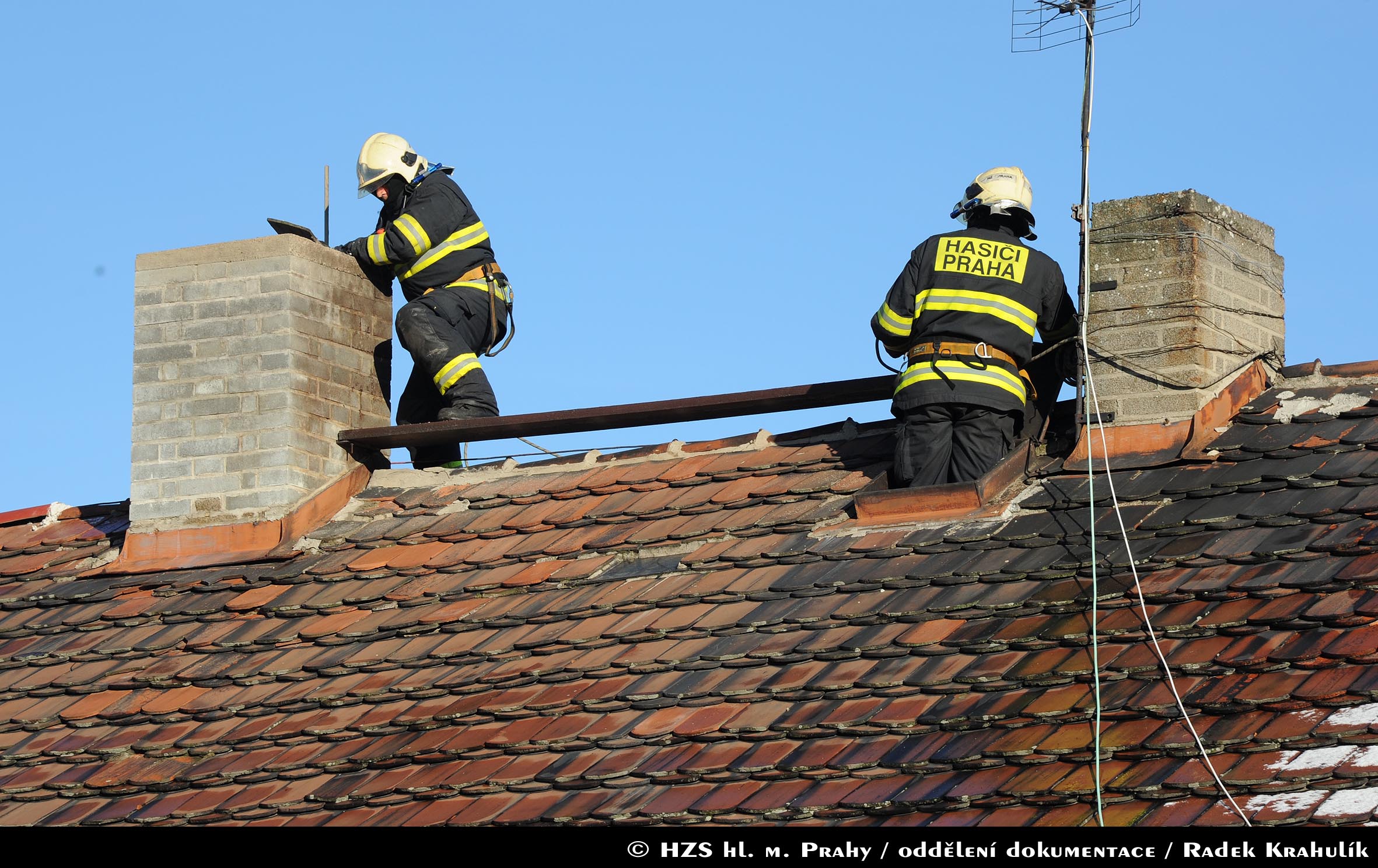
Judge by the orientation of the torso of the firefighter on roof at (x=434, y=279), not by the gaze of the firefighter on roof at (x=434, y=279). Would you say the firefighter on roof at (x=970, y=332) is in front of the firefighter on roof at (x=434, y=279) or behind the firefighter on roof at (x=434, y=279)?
behind

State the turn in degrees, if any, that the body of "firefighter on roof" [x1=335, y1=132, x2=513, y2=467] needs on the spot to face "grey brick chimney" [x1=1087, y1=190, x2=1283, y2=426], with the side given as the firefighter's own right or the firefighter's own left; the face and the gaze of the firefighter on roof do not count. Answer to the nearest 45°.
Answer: approximately 135° to the firefighter's own left

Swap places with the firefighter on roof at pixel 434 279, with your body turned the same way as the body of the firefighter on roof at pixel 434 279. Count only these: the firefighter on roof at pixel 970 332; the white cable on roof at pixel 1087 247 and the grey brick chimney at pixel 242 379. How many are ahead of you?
1

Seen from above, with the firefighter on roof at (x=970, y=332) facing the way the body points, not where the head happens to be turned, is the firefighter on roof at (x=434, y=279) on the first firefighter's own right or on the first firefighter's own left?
on the first firefighter's own left

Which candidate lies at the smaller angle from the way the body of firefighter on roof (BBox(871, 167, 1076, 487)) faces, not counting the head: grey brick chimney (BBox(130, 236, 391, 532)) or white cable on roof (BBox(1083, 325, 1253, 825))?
the grey brick chimney

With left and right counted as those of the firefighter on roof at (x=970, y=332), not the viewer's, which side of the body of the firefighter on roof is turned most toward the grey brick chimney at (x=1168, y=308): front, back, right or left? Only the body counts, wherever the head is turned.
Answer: right

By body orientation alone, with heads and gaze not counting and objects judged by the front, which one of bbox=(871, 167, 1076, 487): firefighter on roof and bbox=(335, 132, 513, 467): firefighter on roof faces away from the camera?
bbox=(871, 167, 1076, 487): firefighter on roof

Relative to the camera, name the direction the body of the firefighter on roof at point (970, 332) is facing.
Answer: away from the camera

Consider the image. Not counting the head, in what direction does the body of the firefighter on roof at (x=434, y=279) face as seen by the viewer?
to the viewer's left

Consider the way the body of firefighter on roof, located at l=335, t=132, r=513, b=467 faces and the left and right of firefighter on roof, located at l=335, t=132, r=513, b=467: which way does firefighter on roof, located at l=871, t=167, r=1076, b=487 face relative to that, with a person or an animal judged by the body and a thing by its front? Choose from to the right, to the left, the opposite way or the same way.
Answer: to the right

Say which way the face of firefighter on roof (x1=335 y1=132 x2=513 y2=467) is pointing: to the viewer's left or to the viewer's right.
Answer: to the viewer's left

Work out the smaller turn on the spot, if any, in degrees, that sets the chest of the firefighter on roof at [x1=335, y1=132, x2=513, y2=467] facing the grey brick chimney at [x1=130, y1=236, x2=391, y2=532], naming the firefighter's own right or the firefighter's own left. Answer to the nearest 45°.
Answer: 0° — they already face it

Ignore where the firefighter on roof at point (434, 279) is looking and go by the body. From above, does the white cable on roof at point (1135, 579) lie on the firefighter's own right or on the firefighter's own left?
on the firefighter's own left

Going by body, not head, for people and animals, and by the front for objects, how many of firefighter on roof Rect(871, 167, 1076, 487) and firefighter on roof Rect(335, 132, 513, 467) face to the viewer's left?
1
